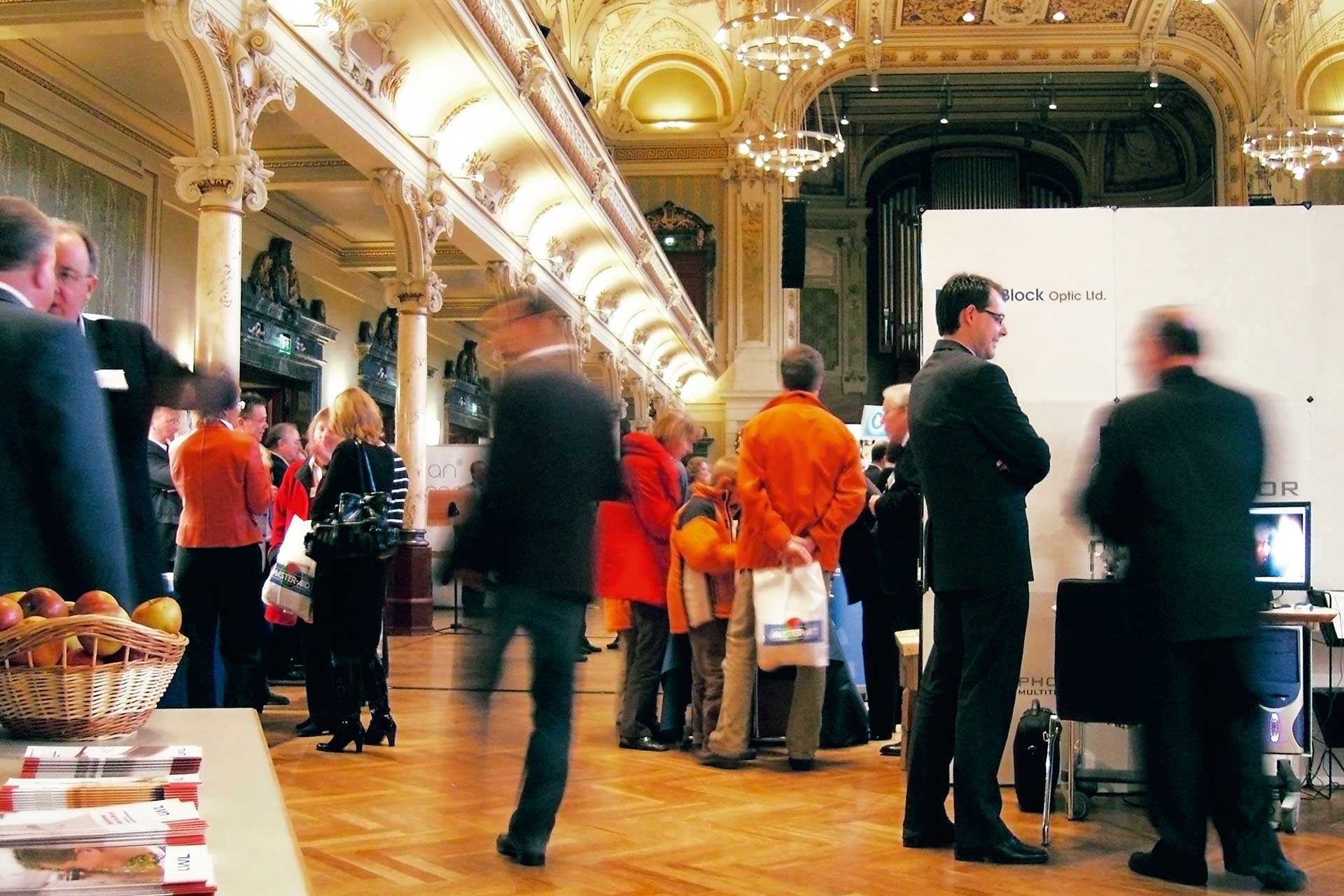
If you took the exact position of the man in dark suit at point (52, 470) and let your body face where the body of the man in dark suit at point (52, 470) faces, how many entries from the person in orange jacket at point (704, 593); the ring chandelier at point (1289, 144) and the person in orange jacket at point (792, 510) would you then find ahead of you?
3

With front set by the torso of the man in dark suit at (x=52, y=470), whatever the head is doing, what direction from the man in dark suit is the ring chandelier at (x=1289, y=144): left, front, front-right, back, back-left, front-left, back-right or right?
front

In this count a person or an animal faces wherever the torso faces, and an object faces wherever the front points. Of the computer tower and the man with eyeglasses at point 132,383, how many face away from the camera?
0

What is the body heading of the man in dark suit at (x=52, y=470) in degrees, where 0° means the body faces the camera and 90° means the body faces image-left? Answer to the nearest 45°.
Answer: approximately 225°

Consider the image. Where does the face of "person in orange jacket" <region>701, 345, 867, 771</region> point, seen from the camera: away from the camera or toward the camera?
away from the camera

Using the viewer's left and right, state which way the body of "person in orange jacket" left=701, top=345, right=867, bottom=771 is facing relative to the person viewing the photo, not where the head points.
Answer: facing away from the viewer

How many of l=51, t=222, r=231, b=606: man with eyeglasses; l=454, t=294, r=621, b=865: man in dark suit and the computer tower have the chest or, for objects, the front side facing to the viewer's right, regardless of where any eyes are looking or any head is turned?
0

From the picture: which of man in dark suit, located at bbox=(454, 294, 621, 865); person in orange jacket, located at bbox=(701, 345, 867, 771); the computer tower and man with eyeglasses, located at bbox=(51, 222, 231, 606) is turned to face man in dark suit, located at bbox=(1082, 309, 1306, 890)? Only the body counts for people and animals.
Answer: the computer tower

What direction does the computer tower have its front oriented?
toward the camera

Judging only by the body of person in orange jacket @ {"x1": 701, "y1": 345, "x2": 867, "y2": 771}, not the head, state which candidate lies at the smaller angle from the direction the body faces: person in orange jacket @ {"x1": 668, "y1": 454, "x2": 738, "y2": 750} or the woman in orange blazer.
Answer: the person in orange jacket

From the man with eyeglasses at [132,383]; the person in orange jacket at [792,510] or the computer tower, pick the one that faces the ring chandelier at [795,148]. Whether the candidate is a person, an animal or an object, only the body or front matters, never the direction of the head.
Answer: the person in orange jacket

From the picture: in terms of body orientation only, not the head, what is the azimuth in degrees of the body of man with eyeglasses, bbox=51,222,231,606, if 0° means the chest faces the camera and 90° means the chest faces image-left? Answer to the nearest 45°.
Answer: approximately 45°

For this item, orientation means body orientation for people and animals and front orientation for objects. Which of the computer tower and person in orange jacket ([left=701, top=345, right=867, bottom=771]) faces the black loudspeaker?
the person in orange jacket

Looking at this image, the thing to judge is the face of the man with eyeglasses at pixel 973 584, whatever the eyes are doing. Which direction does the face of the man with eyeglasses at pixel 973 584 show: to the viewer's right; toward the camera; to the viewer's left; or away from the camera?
to the viewer's right

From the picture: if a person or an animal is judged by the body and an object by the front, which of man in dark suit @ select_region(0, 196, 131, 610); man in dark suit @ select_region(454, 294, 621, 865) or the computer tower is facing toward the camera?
the computer tower

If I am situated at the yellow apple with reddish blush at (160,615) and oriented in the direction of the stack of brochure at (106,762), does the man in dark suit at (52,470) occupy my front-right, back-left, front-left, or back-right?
back-right
